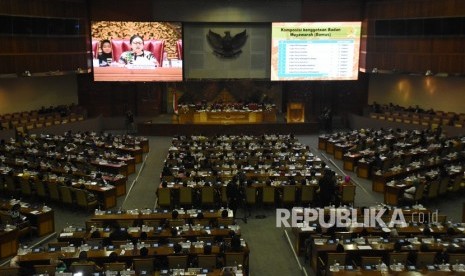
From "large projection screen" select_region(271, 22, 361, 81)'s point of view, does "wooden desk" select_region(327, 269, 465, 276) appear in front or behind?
in front

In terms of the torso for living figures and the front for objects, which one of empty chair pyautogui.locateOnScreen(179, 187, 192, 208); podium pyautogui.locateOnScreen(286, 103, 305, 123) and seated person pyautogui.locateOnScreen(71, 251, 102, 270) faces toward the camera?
the podium

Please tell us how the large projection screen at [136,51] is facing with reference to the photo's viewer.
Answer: facing the viewer

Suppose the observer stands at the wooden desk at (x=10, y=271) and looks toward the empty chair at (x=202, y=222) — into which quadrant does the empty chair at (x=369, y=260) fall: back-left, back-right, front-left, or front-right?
front-right

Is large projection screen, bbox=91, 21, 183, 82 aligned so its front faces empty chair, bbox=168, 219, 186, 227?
yes

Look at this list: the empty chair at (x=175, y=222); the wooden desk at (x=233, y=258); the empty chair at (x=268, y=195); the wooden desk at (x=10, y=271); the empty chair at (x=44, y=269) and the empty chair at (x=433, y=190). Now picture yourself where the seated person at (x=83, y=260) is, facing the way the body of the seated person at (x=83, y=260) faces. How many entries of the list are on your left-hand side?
2

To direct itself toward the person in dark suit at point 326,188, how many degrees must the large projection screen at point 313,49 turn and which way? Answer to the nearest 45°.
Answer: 0° — it already faces them

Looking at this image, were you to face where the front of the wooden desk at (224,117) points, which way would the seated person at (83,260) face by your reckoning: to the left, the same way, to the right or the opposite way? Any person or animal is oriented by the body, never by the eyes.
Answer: the opposite way

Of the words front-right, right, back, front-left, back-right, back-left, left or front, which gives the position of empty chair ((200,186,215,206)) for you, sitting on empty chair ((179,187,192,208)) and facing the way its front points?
right

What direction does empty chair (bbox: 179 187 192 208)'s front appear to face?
away from the camera

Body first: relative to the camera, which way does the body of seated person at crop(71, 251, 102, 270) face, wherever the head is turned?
away from the camera

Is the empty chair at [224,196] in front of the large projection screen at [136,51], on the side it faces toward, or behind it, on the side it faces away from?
in front

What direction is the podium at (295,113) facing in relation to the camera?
toward the camera

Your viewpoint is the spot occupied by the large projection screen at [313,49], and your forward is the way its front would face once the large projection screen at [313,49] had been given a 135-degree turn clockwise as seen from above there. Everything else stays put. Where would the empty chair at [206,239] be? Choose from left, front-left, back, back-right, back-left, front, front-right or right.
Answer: back-left

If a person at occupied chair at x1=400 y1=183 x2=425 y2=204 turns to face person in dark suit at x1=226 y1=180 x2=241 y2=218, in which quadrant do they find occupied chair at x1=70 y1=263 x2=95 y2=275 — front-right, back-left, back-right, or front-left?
front-left

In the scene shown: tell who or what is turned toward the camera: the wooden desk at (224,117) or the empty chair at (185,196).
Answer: the wooden desk

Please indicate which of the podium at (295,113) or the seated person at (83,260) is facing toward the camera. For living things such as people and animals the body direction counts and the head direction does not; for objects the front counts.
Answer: the podium

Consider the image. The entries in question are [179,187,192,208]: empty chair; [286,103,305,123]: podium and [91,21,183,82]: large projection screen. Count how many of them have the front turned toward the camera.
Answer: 2

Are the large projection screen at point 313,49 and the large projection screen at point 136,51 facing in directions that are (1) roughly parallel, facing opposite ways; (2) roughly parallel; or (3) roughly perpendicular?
roughly parallel

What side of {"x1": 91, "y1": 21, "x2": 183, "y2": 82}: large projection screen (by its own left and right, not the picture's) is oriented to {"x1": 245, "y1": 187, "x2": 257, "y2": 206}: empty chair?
front

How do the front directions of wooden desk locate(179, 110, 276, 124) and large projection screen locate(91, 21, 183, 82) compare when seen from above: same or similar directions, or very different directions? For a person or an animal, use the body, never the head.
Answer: same or similar directions
